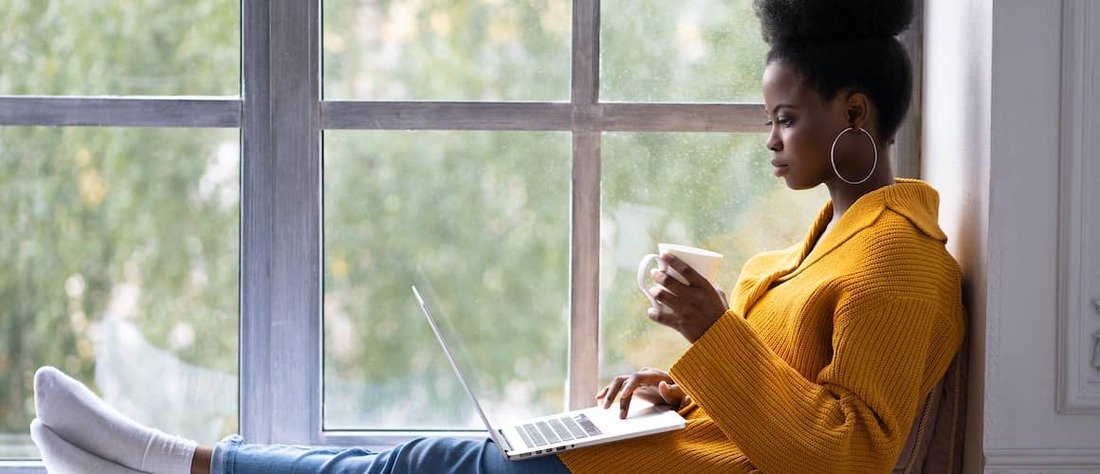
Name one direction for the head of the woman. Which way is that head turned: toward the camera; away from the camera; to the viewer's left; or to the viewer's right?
to the viewer's left

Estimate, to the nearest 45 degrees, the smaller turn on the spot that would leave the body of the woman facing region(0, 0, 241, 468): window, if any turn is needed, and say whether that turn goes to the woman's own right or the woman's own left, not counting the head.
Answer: approximately 45° to the woman's own right

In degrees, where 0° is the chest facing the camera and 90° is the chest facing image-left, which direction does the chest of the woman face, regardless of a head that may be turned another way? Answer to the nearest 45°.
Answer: approximately 90°
